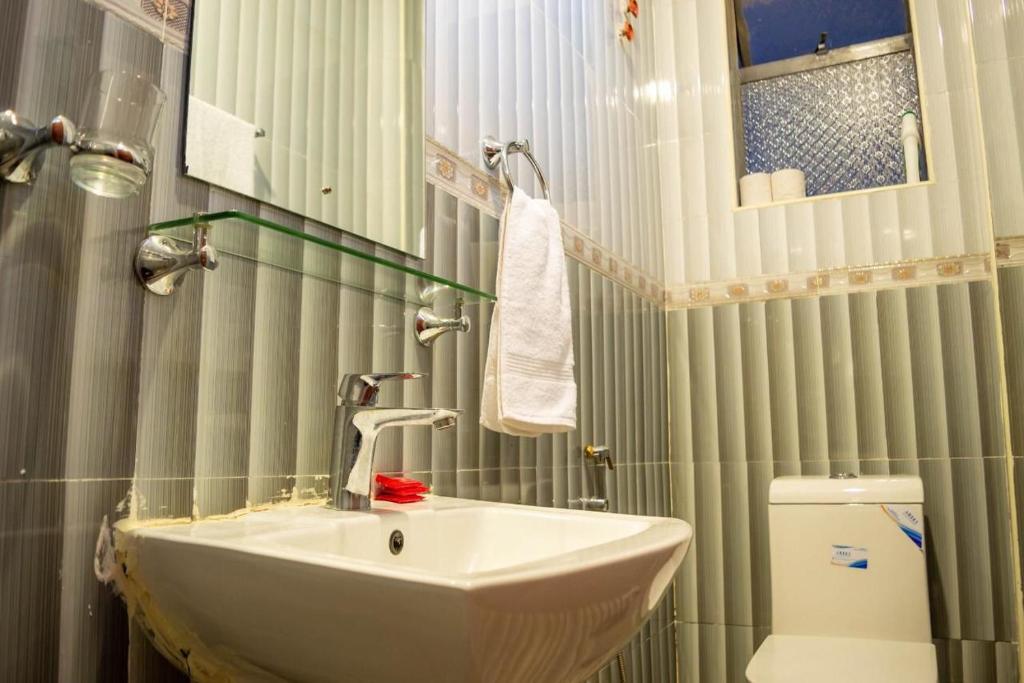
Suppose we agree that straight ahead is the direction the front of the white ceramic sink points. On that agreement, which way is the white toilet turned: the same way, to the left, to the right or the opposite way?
to the right

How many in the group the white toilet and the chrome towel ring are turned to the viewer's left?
0

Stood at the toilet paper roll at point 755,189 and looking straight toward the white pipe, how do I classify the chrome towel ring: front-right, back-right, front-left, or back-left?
back-right

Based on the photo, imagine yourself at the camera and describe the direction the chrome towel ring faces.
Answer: facing the viewer and to the right of the viewer

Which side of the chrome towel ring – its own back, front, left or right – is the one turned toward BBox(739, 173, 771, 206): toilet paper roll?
left

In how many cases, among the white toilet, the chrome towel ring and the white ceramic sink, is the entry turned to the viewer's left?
0

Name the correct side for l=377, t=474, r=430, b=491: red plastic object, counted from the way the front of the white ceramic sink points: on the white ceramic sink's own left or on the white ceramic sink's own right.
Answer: on the white ceramic sink's own left

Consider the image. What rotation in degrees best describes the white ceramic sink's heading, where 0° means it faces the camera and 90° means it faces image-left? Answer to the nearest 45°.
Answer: approximately 315°

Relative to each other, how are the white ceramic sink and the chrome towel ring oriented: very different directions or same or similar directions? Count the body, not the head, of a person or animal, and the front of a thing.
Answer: same or similar directions

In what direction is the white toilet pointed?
toward the camera

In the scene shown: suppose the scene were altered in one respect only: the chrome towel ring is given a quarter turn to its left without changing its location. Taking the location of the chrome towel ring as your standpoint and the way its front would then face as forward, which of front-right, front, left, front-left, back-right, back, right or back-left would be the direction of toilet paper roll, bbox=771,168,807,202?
front

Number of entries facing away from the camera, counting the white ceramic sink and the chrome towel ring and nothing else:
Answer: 0

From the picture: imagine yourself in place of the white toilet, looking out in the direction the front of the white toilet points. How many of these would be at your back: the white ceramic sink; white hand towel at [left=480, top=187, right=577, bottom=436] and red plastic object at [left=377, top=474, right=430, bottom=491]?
0
